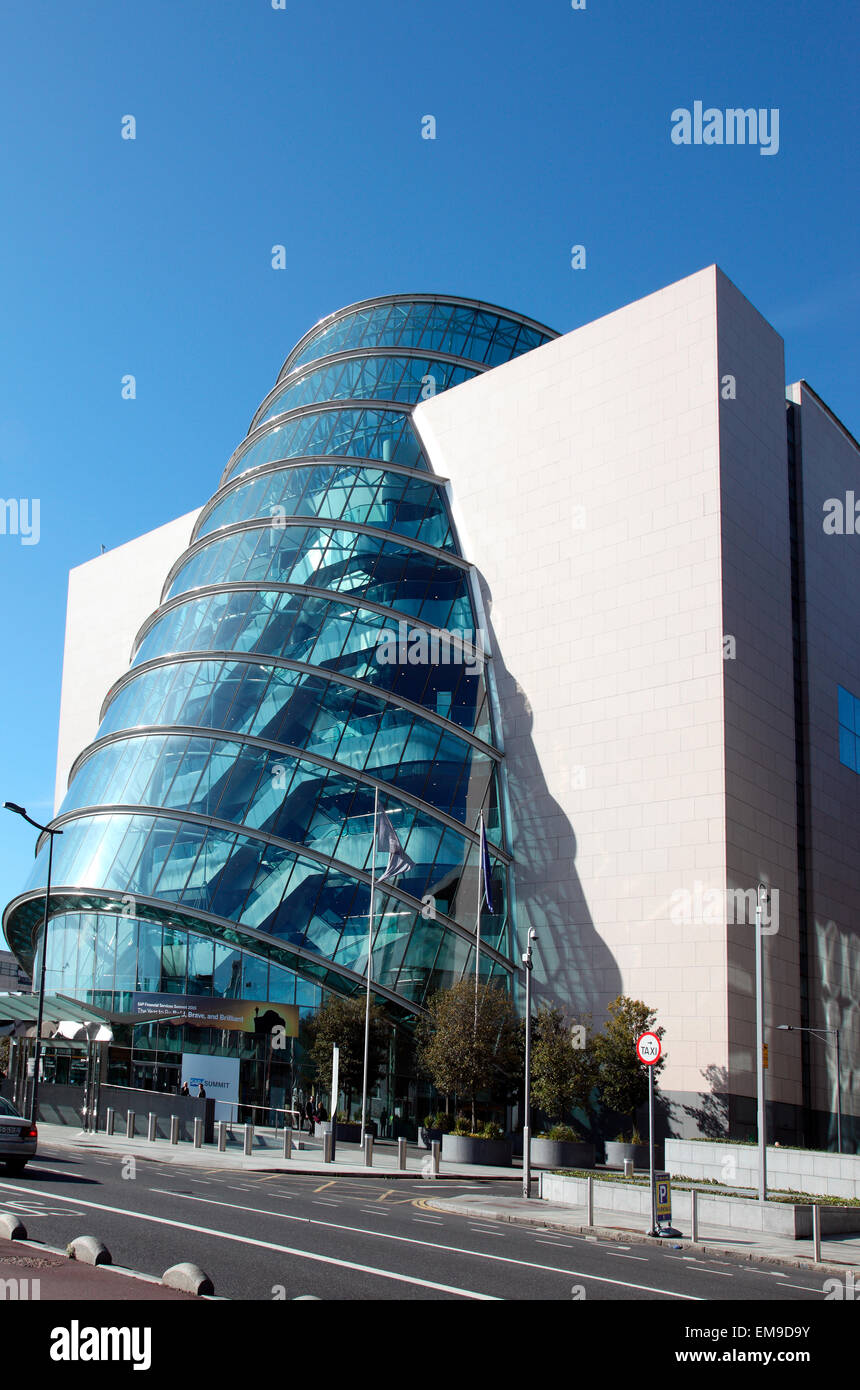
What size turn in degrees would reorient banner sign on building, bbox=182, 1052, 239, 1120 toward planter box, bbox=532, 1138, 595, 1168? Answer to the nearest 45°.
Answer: approximately 45° to its left

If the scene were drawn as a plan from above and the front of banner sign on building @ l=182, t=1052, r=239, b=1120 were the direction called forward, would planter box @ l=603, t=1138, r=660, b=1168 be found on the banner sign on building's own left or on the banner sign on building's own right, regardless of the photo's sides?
on the banner sign on building's own left

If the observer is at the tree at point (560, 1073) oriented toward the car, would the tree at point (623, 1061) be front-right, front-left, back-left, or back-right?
back-left

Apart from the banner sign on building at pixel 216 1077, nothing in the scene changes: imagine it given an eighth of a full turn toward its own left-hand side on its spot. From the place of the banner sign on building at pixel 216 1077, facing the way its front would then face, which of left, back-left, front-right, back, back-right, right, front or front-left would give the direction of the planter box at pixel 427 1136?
front-left

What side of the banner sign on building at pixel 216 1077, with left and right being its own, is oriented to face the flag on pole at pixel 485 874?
left

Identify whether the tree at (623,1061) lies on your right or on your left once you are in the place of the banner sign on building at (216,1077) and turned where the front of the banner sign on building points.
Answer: on your left

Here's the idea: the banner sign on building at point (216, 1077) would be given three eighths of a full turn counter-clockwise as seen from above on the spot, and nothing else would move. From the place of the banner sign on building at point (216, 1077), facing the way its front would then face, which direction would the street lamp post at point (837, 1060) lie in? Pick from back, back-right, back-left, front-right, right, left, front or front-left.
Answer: front-right

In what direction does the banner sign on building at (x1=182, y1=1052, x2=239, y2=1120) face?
toward the camera

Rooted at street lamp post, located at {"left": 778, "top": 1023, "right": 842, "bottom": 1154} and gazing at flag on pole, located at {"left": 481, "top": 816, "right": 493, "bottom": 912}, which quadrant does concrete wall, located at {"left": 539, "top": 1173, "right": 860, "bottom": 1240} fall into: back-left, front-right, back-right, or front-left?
front-left

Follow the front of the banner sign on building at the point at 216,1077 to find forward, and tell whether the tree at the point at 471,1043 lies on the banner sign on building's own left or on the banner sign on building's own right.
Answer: on the banner sign on building's own left

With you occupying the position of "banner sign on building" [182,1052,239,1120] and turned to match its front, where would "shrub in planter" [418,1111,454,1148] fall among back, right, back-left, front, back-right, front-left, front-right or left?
left
